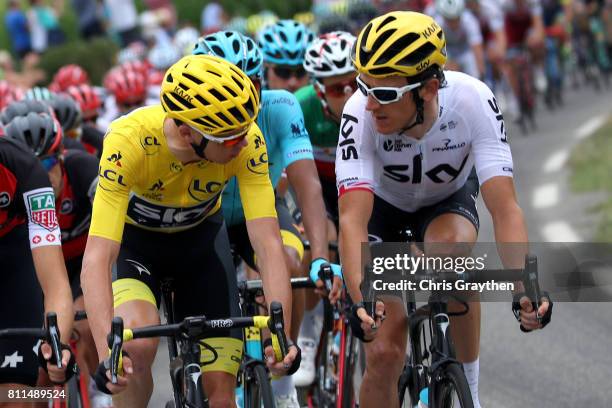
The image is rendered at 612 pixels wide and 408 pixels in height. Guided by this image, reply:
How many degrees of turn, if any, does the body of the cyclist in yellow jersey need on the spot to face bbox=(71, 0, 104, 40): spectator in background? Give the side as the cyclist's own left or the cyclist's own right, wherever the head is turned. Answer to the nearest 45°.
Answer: approximately 180°

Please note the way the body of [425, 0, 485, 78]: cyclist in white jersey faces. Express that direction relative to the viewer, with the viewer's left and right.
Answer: facing the viewer

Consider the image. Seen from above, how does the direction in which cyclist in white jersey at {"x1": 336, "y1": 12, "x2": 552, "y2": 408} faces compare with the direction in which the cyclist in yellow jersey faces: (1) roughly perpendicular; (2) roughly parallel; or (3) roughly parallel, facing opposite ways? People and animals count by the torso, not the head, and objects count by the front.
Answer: roughly parallel

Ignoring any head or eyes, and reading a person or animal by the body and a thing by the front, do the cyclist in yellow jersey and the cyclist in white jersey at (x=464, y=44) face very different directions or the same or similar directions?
same or similar directions

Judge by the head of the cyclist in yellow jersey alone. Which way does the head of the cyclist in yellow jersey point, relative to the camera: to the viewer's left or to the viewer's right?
to the viewer's right

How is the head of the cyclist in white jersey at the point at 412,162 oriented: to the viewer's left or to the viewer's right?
to the viewer's left

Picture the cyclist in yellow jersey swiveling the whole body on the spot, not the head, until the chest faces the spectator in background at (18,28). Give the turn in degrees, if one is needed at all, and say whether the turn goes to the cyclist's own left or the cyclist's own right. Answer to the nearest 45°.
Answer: approximately 180°

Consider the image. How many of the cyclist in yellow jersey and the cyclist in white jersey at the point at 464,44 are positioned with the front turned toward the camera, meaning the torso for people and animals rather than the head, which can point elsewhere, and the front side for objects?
2

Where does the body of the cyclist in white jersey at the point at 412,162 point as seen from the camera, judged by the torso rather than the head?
toward the camera

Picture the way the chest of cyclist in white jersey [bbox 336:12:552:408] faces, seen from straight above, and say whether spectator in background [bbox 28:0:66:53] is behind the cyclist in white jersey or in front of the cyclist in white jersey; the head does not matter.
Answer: behind

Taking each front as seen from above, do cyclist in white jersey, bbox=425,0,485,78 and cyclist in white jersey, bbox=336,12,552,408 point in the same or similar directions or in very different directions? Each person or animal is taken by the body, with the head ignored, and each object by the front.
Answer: same or similar directions

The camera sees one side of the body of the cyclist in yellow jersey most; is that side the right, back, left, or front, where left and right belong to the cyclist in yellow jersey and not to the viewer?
front
